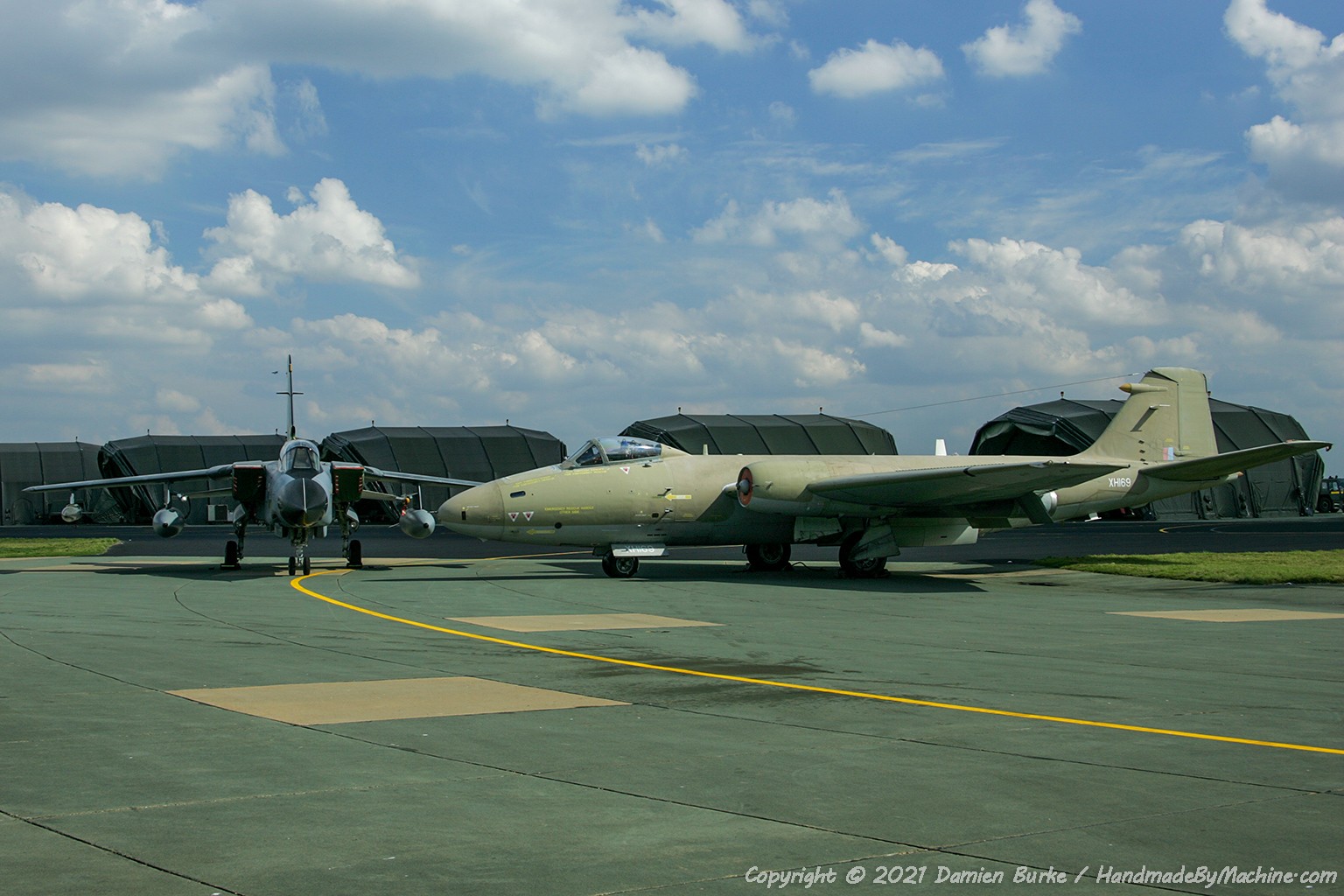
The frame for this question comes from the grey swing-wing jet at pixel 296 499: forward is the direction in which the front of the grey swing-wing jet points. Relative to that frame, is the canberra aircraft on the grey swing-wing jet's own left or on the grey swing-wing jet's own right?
on the grey swing-wing jet's own left

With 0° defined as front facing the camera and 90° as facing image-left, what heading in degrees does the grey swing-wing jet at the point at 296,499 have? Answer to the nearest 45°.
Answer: approximately 0°
